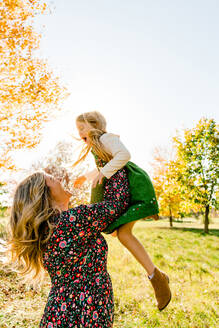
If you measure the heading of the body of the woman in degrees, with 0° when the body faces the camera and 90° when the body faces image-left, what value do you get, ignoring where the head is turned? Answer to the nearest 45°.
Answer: approximately 225°

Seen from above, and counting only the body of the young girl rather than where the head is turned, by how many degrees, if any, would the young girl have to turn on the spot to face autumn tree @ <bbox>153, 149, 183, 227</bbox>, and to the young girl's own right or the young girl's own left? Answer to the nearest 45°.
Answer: approximately 90° to the young girl's own right

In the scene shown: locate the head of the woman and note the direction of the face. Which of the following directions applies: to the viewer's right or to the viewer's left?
to the viewer's right

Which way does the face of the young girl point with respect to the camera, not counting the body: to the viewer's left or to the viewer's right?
to the viewer's left

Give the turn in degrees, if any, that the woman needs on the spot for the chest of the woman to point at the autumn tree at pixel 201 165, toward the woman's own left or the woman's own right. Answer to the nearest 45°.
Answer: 0° — they already face it

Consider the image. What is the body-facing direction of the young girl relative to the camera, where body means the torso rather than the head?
to the viewer's left
